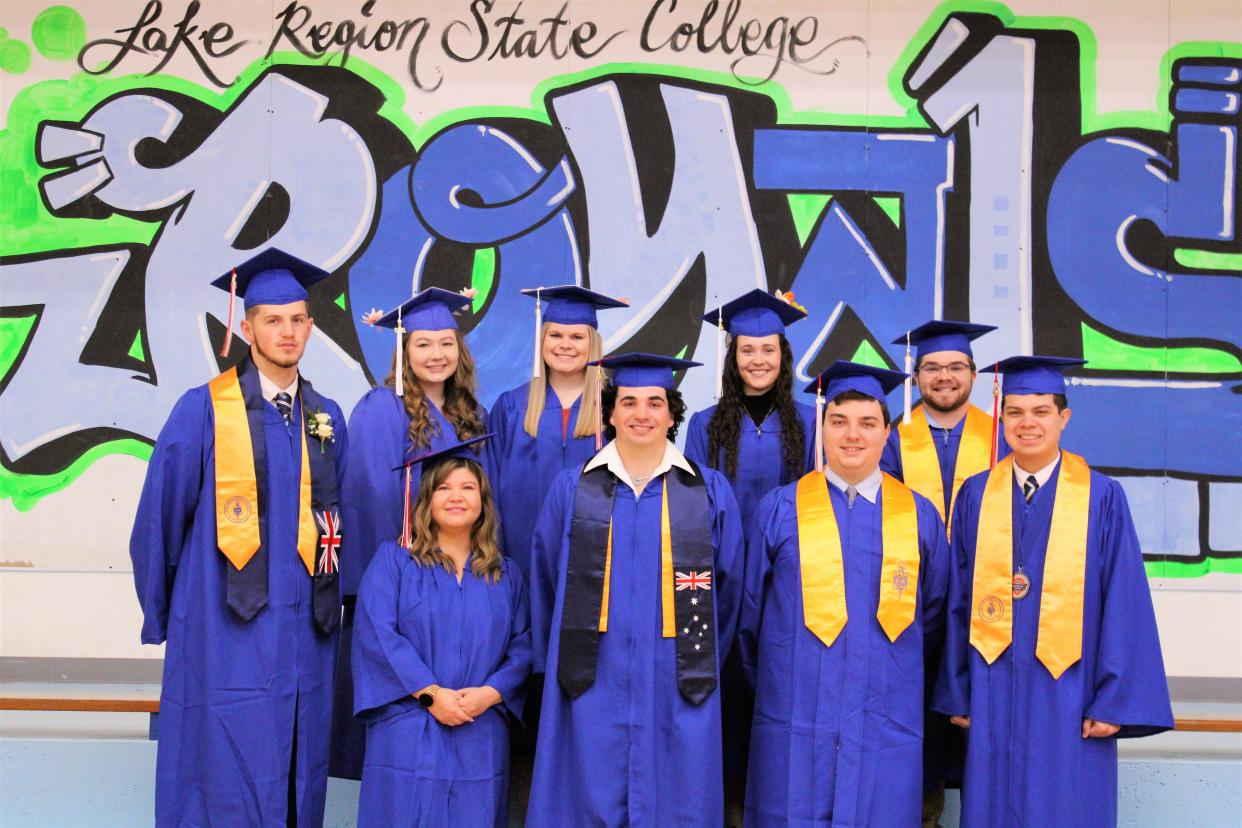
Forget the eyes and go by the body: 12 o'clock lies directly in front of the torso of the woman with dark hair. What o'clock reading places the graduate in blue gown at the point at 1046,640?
The graduate in blue gown is roughly at 10 o'clock from the woman with dark hair.

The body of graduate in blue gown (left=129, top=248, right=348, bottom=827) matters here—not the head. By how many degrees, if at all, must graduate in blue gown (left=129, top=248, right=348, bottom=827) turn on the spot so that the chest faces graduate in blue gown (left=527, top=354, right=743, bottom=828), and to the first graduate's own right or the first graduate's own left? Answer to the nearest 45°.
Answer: approximately 45° to the first graduate's own left

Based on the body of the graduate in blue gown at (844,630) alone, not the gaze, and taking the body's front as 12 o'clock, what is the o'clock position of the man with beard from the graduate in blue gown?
The man with beard is roughly at 7 o'clock from the graduate in blue gown.

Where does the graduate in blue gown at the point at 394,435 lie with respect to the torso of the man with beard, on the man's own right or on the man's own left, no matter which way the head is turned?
on the man's own right

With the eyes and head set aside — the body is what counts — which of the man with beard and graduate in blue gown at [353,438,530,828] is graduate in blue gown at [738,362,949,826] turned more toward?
the graduate in blue gown

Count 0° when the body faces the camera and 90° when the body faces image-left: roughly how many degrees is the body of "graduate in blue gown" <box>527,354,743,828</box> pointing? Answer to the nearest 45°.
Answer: approximately 0°

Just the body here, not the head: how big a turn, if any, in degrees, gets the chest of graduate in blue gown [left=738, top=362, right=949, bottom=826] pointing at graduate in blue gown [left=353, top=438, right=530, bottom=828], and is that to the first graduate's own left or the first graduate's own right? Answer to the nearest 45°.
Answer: approximately 90° to the first graduate's own right

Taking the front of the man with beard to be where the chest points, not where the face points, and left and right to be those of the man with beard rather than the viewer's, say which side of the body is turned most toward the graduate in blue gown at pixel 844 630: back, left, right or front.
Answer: front

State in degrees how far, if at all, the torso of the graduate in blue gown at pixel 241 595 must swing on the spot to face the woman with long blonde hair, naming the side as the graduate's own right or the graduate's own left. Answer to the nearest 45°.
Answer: approximately 45° to the graduate's own left

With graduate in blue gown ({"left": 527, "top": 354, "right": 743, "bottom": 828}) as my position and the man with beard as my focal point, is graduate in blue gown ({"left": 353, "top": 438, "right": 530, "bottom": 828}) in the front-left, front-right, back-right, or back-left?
back-left
